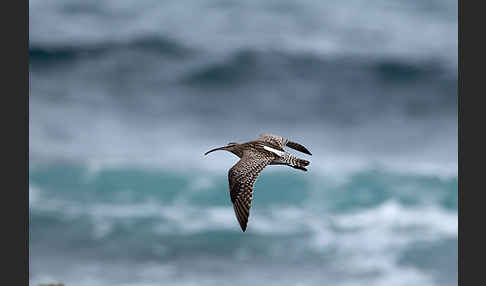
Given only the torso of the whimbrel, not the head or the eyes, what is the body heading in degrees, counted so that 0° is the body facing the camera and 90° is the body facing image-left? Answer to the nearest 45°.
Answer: approximately 90°
